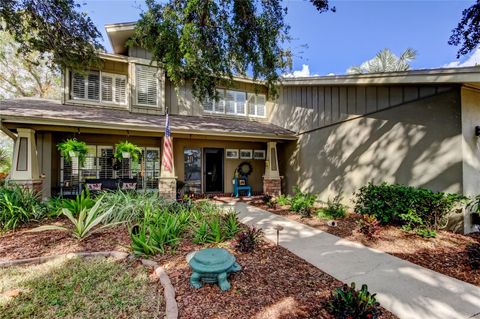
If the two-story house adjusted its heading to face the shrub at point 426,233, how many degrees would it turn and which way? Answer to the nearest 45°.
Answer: approximately 45° to its left

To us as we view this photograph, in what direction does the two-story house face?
facing the viewer

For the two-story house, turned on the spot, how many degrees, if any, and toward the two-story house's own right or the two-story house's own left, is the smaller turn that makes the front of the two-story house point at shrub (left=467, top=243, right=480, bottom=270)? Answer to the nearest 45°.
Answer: approximately 45° to the two-story house's own left

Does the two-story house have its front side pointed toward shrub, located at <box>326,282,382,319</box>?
yes

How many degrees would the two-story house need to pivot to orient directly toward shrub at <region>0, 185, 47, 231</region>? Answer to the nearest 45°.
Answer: approximately 45° to its right

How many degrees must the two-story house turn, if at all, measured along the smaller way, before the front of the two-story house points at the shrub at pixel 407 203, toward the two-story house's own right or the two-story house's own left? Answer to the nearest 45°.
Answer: approximately 45° to the two-story house's own left
